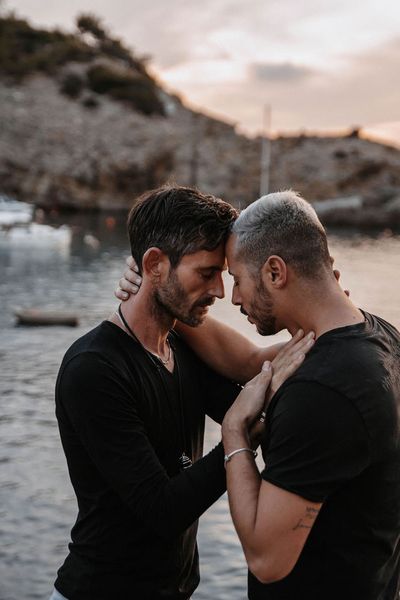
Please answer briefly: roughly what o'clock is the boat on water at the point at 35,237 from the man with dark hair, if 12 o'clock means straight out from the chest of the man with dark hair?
The boat on water is roughly at 7 o'clock from the man with dark hair.

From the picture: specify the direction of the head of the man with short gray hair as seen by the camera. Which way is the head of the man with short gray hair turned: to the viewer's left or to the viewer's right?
to the viewer's left

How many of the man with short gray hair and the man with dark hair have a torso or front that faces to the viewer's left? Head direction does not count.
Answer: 1

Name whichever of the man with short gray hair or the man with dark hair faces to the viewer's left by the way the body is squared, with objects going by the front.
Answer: the man with short gray hair

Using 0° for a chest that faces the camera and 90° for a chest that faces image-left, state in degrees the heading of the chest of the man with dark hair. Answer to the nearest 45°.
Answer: approximately 315°

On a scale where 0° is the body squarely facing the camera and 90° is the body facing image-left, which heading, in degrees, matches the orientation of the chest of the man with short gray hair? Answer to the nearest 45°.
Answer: approximately 90°

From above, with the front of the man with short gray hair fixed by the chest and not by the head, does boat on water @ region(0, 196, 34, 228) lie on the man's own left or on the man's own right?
on the man's own right

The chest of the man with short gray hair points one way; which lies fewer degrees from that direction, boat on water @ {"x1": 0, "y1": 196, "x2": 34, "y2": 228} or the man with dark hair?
the man with dark hair

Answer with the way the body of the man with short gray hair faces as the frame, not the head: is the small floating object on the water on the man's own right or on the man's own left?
on the man's own right
